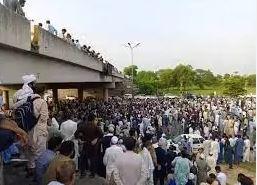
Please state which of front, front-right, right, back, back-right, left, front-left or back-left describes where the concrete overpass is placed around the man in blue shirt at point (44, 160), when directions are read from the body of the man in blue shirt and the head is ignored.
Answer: front-left

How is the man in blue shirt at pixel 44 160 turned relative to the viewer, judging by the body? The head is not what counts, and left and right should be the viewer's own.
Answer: facing away from the viewer and to the right of the viewer
